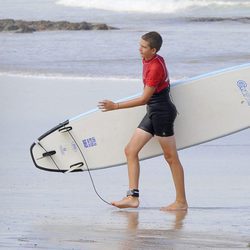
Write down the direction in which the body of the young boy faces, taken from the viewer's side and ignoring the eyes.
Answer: to the viewer's left

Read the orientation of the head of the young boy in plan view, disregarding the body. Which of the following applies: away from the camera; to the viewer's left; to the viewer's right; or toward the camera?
to the viewer's left

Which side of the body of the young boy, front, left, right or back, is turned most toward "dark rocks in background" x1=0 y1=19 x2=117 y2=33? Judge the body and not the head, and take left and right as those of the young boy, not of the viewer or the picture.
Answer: right
